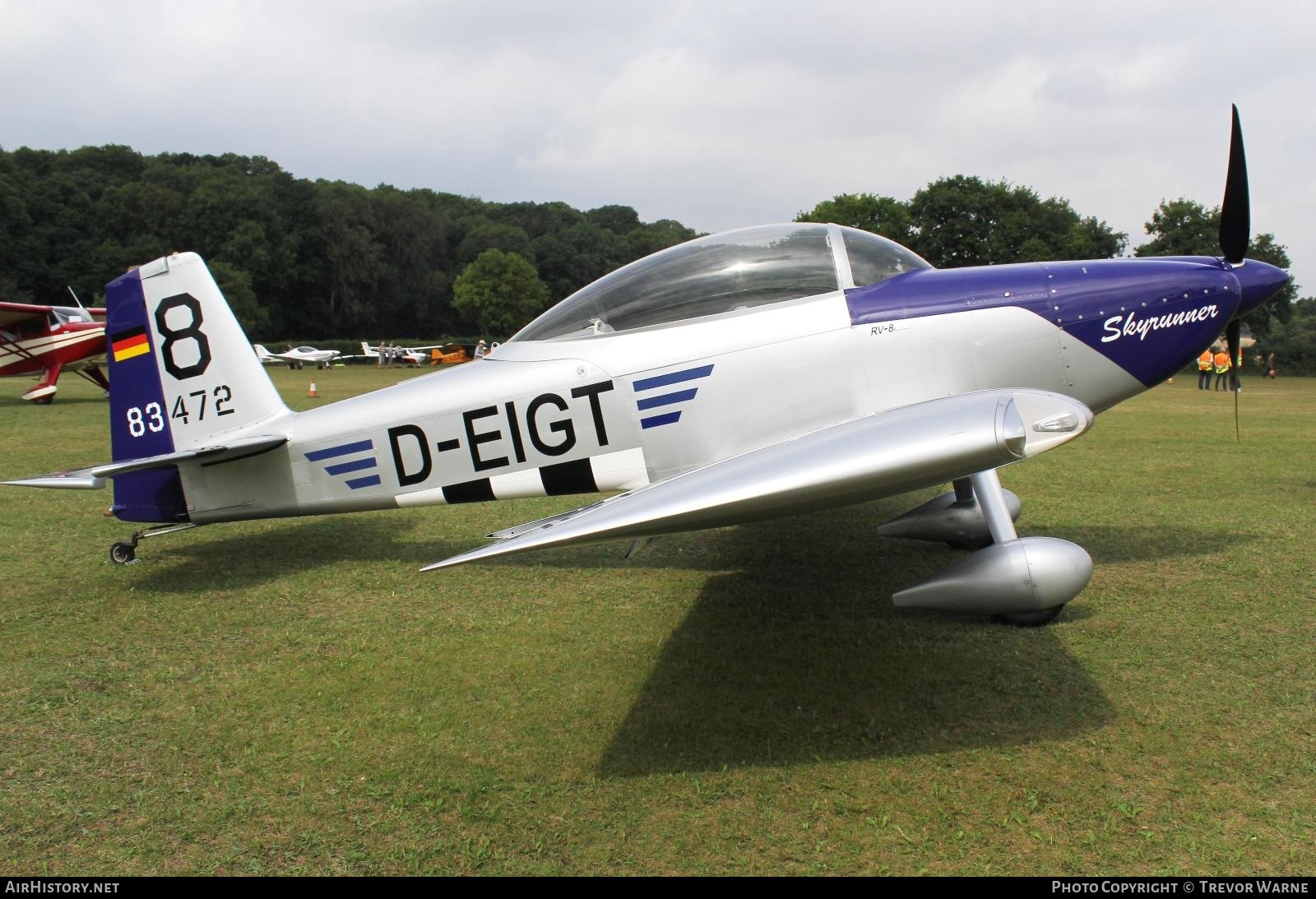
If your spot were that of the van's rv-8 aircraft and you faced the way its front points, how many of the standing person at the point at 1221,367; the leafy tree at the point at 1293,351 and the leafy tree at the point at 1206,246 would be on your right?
0

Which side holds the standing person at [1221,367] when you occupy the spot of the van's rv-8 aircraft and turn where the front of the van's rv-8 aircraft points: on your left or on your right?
on your left

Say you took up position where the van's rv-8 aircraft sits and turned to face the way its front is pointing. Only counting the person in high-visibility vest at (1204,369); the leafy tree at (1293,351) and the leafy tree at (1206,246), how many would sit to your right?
0

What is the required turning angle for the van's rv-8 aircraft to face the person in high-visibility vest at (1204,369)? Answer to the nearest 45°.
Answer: approximately 45° to its left

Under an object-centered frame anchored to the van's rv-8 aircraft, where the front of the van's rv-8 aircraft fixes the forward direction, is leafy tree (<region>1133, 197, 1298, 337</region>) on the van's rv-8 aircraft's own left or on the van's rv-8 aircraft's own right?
on the van's rv-8 aircraft's own left

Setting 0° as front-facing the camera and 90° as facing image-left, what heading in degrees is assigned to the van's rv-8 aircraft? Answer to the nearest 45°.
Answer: approximately 270°

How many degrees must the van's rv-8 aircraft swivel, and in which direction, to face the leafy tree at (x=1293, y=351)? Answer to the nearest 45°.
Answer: approximately 45° to its left
